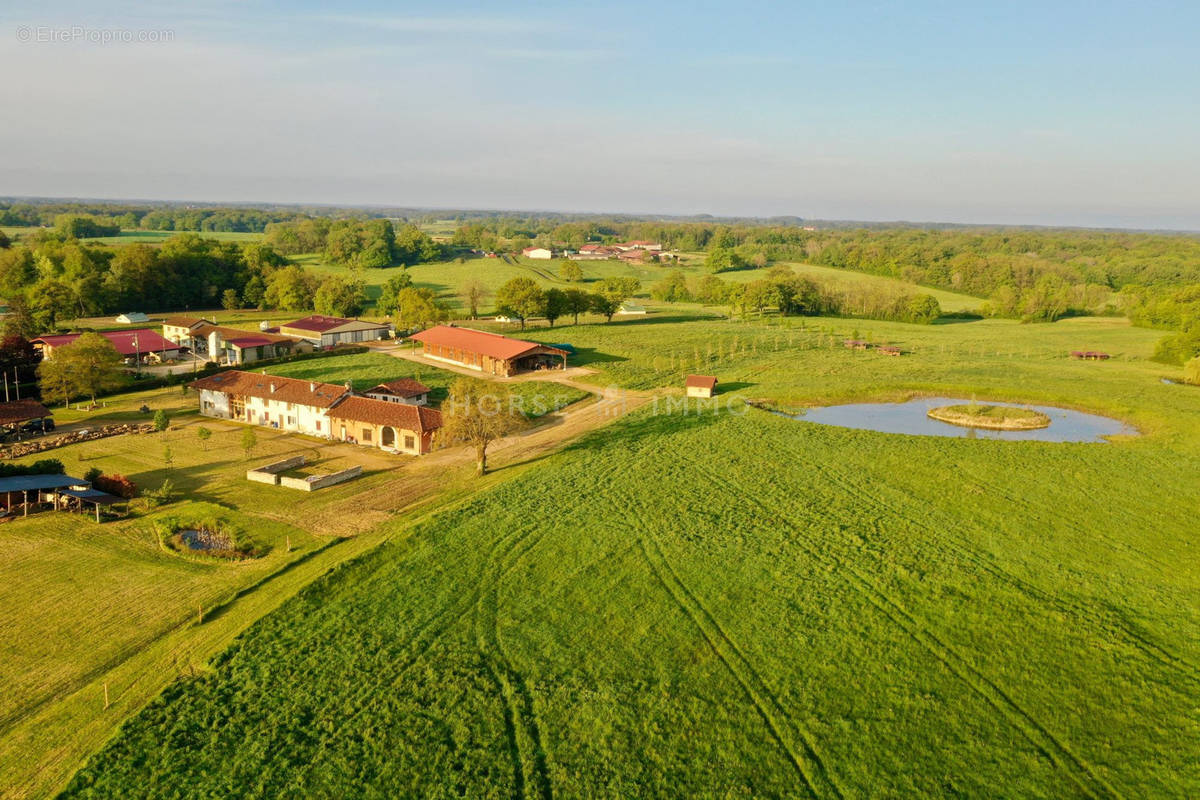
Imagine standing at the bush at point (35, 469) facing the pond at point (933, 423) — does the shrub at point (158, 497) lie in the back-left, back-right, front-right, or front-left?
front-right

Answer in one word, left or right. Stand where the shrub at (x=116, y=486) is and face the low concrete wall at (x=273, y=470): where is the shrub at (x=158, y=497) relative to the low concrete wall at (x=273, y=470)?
right

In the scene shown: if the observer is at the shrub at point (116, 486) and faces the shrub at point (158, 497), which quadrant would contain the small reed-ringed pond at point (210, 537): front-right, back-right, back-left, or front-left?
front-right

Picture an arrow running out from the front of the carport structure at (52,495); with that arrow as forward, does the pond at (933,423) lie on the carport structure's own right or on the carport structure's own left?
on the carport structure's own left

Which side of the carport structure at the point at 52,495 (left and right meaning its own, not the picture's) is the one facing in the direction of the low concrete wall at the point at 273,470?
left

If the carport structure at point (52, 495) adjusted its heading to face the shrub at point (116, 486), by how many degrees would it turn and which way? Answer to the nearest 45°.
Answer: approximately 90° to its left

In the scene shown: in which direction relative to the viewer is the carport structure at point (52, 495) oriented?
toward the camera
